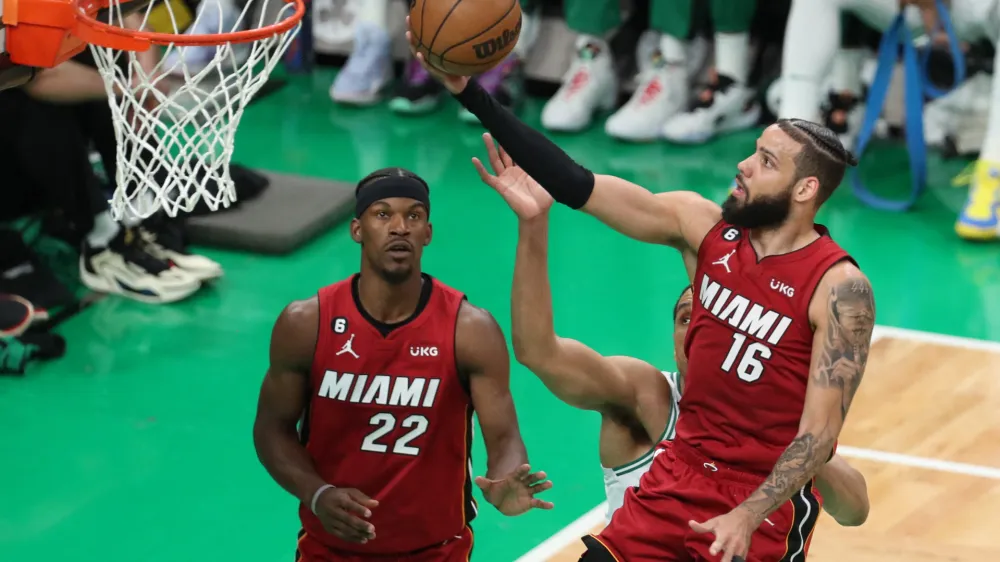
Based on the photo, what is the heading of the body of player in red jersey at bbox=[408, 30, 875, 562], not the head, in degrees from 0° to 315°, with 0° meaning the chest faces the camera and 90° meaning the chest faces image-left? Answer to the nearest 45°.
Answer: approximately 45°

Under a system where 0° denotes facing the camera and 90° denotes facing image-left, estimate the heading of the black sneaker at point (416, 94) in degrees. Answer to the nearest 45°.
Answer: approximately 45°

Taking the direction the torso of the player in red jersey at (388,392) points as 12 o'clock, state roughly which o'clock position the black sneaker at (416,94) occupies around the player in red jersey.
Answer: The black sneaker is roughly at 6 o'clock from the player in red jersey.

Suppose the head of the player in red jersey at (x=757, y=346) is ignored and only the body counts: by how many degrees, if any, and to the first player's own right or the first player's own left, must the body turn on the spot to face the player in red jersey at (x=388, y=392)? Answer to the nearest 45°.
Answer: approximately 45° to the first player's own right

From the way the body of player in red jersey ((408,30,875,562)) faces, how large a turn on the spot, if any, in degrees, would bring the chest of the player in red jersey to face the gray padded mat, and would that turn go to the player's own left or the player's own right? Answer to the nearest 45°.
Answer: approximately 90° to the player's own right

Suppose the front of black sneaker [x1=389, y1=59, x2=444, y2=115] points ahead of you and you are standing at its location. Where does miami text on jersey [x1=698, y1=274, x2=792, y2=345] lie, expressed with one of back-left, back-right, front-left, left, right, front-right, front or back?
front-left

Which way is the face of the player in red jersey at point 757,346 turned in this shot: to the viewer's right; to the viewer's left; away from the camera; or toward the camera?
to the viewer's left

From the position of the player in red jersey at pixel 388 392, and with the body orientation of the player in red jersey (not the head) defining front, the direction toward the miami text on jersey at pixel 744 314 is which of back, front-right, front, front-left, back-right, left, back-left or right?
left

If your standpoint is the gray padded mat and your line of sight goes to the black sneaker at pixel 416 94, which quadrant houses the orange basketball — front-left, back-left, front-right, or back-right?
back-right
